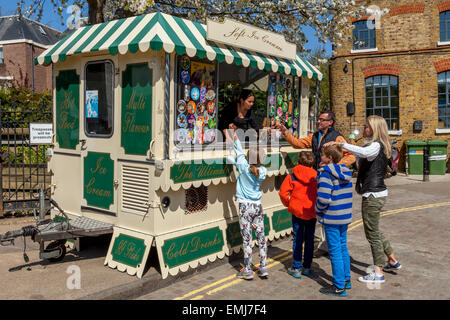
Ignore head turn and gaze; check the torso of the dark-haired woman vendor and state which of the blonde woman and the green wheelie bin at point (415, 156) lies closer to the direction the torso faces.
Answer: the blonde woman

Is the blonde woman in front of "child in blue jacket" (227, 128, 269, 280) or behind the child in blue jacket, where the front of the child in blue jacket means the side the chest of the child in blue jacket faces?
behind

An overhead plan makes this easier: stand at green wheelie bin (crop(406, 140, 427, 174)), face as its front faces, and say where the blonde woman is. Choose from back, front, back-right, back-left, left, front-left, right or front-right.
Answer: front

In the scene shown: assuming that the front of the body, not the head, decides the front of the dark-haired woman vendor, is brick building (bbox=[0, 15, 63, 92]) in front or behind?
behind

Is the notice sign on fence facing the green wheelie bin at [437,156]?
no

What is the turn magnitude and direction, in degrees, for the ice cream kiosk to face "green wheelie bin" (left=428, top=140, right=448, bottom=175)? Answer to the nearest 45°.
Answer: approximately 90° to its left

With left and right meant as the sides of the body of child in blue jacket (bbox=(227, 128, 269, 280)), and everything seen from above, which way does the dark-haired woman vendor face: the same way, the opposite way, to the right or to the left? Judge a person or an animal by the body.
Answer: the opposite way

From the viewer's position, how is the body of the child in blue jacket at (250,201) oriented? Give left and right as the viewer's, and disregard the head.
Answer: facing away from the viewer and to the left of the viewer

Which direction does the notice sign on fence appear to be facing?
toward the camera

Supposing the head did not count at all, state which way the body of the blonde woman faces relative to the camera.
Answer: to the viewer's left

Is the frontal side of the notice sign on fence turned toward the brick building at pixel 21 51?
no

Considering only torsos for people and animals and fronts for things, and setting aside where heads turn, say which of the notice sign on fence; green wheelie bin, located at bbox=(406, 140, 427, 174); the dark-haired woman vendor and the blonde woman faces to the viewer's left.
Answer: the blonde woman
